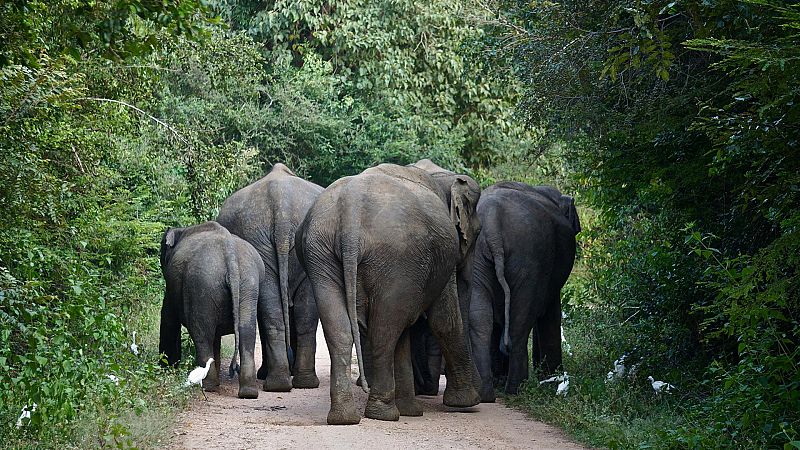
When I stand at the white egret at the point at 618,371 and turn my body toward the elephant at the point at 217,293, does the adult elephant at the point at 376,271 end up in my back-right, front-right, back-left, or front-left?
front-left

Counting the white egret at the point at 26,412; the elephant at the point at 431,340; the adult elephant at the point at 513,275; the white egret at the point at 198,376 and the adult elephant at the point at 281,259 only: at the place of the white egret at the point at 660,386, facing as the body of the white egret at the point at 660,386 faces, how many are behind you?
0

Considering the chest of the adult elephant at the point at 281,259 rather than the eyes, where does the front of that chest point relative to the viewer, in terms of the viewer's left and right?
facing away from the viewer

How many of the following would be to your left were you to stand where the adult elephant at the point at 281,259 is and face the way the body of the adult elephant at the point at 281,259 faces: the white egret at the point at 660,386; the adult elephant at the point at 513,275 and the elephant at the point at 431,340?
0

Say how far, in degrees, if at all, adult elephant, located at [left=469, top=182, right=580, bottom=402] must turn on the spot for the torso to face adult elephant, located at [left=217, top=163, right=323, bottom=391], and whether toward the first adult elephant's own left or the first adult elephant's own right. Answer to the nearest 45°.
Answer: approximately 135° to the first adult elephant's own left

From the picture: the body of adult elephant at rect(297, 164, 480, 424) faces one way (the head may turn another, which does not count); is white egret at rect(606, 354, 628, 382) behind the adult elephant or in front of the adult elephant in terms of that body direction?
in front

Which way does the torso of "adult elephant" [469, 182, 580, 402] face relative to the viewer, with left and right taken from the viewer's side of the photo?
facing away from the viewer and to the right of the viewer

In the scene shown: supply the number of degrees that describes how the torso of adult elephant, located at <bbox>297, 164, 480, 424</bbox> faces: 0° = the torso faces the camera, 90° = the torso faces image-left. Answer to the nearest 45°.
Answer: approximately 225°

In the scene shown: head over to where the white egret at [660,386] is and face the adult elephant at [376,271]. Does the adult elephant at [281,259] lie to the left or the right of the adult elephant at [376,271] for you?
right

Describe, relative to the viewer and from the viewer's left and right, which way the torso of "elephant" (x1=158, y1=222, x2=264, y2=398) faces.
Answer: facing away from the viewer and to the left of the viewer
